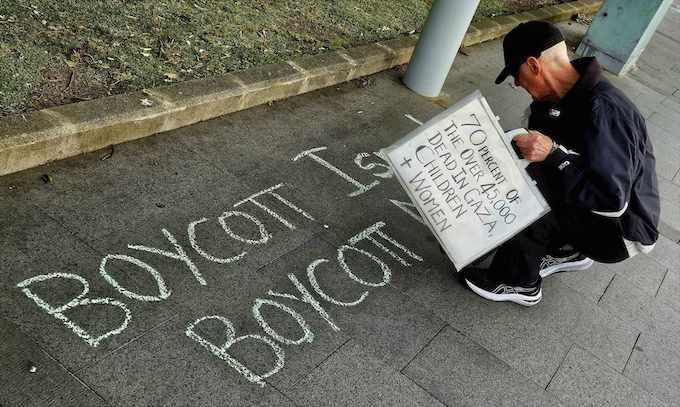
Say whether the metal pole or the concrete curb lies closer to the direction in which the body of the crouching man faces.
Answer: the concrete curb

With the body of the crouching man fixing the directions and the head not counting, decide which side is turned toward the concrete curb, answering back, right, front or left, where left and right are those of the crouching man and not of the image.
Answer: front

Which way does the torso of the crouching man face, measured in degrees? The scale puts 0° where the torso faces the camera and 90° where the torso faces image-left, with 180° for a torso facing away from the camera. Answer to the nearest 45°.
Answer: approximately 90°

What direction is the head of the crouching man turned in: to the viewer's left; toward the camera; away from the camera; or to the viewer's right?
to the viewer's left

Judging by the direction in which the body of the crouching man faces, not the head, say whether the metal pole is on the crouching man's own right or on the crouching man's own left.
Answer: on the crouching man's own right
